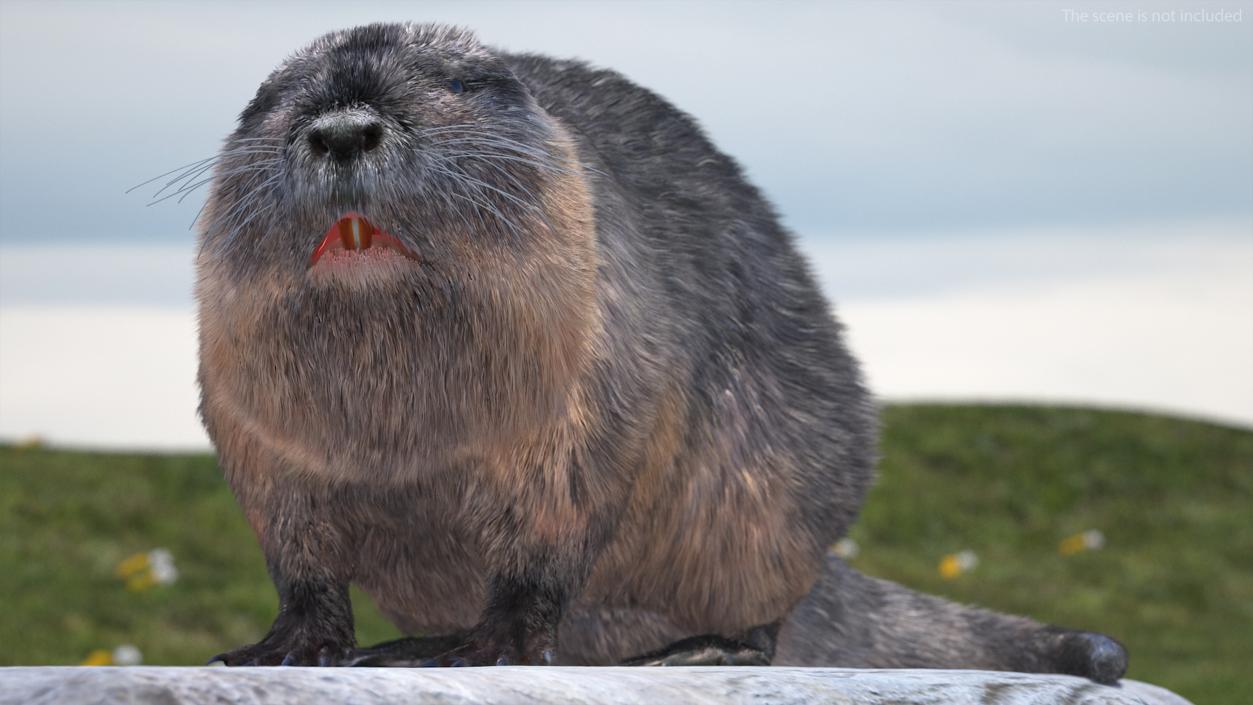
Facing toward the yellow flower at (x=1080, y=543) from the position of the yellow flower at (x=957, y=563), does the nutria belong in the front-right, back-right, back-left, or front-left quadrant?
back-right

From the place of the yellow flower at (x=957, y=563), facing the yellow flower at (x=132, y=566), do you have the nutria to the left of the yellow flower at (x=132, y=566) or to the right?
left

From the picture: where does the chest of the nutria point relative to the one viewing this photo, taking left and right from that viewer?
facing the viewer and to the left of the viewer

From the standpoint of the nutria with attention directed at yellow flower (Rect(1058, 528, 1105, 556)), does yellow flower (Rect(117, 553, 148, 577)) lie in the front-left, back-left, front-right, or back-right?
front-left

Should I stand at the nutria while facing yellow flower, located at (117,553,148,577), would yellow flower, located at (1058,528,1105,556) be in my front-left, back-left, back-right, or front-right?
front-right

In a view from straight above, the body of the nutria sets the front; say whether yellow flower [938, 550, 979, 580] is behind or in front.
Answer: behind

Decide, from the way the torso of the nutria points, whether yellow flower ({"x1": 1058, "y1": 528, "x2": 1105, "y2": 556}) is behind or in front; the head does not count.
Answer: behind

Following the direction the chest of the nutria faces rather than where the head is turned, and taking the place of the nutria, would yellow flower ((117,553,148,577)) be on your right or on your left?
on your right
